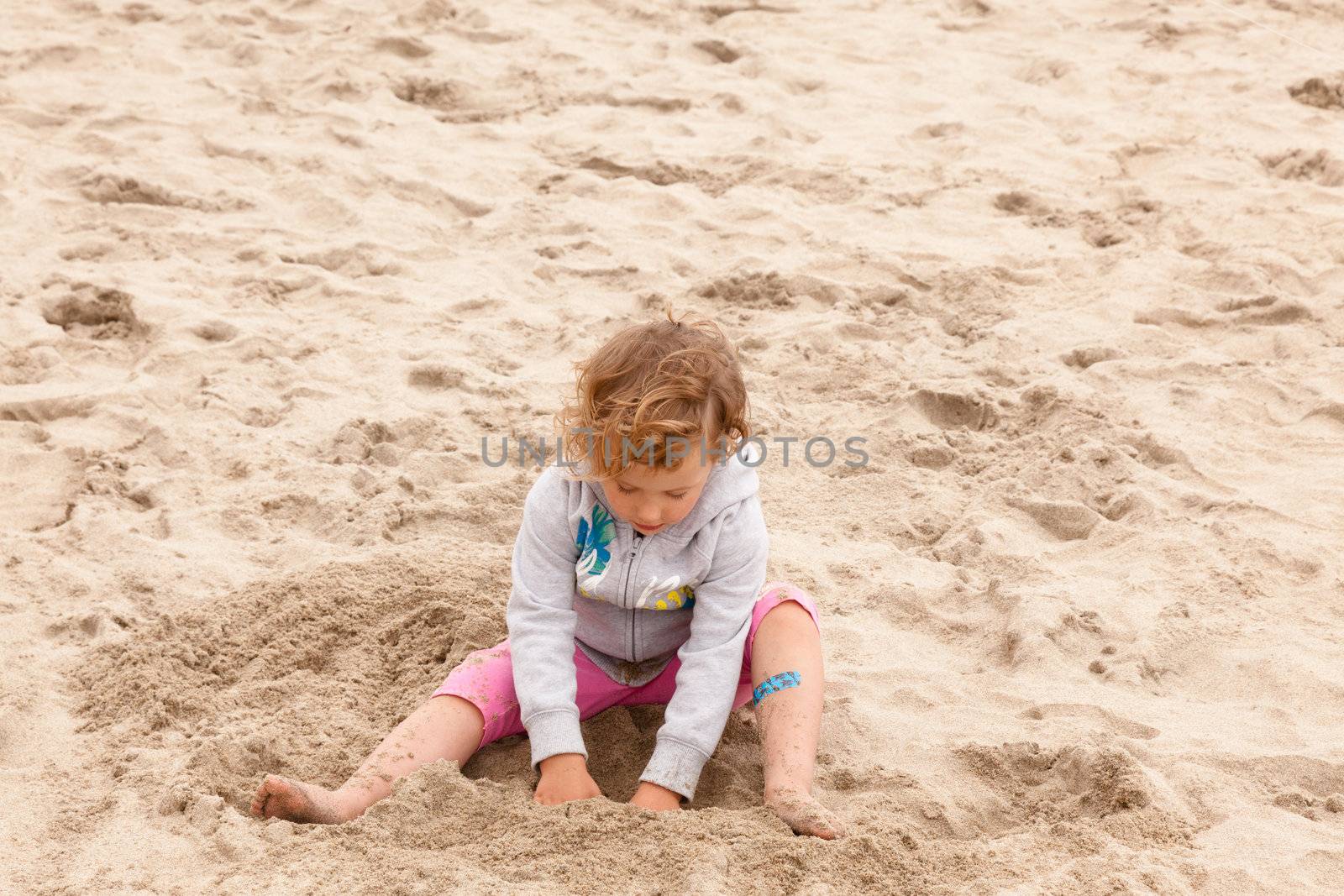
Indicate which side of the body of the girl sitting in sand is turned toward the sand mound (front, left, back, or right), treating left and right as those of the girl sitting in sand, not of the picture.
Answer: right

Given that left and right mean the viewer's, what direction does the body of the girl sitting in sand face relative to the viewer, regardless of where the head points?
facing the viewer
